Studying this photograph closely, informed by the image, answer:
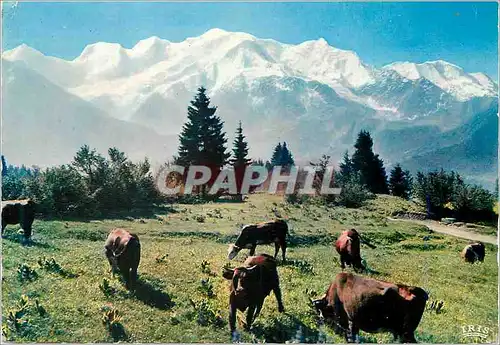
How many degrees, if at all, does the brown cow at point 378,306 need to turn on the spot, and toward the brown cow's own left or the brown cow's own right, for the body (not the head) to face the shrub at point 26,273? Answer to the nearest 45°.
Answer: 0° — it already faces it

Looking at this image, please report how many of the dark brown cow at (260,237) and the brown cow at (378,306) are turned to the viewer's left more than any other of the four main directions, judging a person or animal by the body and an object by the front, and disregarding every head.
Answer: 2

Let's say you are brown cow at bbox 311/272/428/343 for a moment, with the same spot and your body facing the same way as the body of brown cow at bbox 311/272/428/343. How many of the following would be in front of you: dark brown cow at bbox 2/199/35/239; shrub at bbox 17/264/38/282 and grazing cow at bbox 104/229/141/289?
3

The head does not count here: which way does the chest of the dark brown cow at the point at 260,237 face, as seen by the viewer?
to the viewer's left

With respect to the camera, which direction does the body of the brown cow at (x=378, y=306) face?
to the viewer's left
